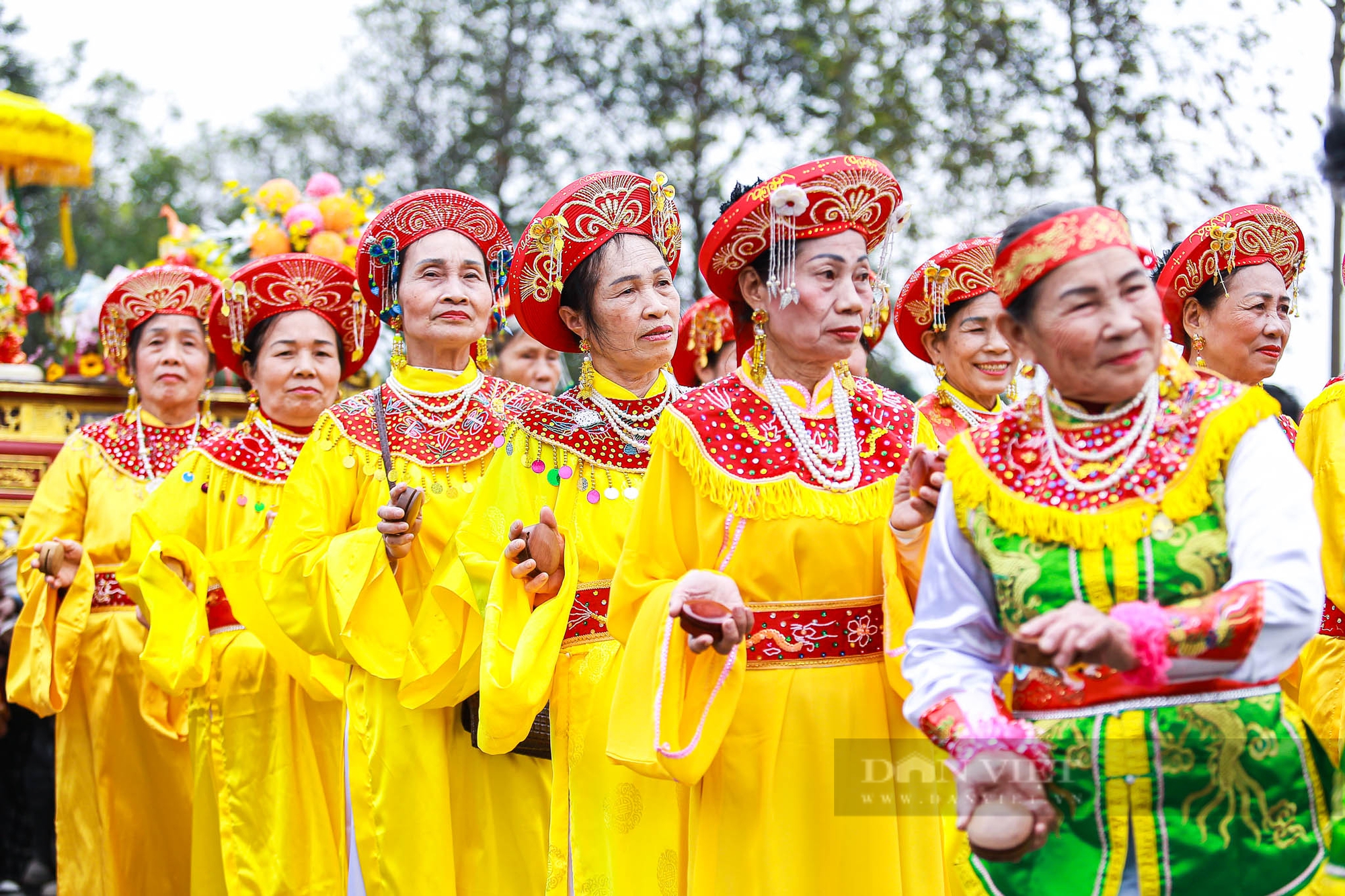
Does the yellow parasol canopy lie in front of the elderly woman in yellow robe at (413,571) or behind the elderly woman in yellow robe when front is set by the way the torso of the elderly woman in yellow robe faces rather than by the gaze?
behind

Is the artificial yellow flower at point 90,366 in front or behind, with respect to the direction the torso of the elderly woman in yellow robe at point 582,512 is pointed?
behind

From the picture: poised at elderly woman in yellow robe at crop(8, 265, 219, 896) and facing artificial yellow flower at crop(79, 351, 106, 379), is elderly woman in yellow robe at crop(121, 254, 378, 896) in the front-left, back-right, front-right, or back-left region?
back-right

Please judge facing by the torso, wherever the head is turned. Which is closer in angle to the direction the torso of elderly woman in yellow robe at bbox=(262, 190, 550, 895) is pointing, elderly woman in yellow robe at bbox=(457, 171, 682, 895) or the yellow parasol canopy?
the elderly woman in yellow robe

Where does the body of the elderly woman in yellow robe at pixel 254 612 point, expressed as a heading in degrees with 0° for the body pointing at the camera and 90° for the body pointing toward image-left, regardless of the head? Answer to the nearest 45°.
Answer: approximately 315°

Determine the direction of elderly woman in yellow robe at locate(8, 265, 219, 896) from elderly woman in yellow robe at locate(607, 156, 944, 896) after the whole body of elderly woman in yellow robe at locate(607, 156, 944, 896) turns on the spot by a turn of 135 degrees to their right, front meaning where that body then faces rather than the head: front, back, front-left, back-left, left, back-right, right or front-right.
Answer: front-right

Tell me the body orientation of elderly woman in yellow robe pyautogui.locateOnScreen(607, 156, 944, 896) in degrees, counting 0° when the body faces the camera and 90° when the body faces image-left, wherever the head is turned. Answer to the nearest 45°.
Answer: approximately 315°

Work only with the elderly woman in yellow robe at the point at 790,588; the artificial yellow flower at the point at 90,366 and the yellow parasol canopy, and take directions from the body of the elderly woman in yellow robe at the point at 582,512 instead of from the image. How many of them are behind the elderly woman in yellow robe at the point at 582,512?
2

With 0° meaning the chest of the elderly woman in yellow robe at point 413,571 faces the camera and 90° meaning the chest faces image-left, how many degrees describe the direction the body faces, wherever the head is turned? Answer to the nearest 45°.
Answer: approximately 0°
